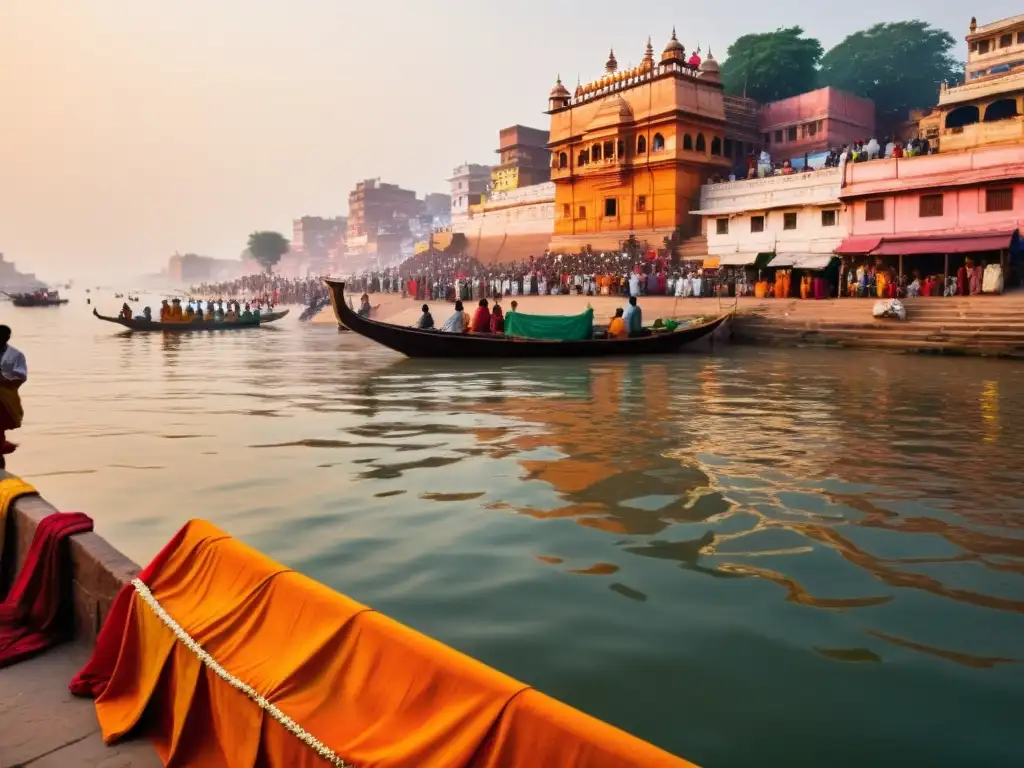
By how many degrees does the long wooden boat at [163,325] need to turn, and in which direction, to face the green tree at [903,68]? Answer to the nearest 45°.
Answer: approximately 180°

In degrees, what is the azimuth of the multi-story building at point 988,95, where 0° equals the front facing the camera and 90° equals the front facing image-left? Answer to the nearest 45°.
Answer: approximately 45°

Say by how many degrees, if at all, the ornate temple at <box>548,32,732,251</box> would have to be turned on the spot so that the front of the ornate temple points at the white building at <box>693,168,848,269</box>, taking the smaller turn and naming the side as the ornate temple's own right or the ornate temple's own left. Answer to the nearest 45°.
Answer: approximately 90° to the ornate temple's own left

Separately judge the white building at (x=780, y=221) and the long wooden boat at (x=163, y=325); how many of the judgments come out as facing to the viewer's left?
1

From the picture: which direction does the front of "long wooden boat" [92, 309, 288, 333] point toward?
to the viewer's left

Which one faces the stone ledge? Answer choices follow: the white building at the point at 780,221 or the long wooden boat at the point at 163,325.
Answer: the white building

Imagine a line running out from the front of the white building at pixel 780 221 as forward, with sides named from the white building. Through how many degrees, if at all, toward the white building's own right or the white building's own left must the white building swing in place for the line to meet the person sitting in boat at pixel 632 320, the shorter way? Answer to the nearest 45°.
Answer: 0° — it already faces them

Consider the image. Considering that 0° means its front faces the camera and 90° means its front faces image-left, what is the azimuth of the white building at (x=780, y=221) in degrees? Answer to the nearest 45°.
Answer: approximately 0°

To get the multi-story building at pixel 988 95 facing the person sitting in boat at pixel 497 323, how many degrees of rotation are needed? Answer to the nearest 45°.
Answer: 0° — it already faces them

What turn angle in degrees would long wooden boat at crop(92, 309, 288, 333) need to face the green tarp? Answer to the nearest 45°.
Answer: approximately 135° to its left

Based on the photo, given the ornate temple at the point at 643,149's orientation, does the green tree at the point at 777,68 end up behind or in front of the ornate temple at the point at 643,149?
behind

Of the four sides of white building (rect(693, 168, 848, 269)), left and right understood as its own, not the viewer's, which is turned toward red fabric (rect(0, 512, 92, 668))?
front
